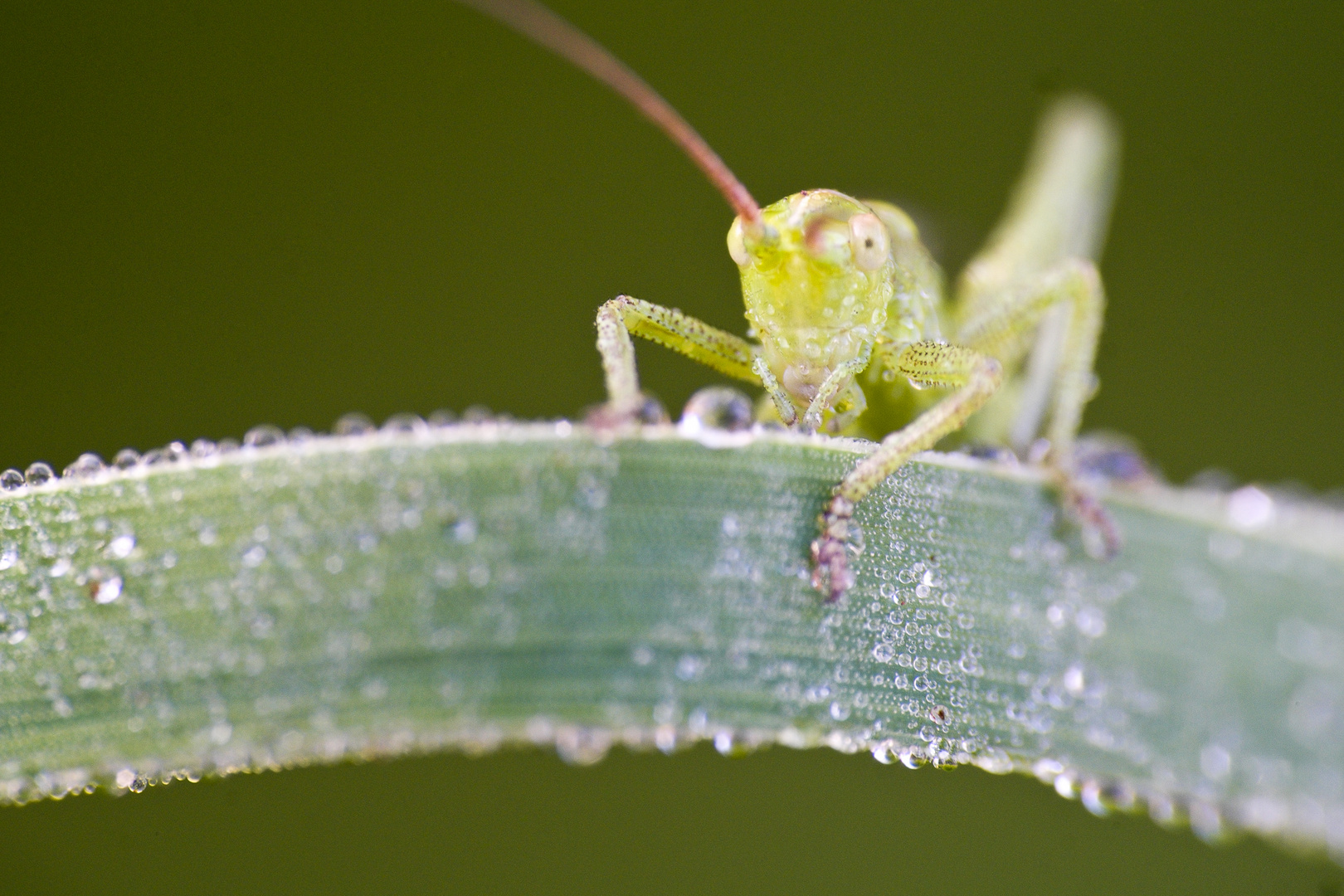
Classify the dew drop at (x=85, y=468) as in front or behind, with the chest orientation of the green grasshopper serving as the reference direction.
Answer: in front

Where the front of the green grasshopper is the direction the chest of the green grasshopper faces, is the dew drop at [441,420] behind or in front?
in front

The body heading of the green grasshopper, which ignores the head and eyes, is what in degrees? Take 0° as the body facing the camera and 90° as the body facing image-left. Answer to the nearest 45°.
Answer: approximately 45°

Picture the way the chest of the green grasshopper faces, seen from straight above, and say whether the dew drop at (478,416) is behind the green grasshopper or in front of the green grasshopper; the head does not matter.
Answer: in front
